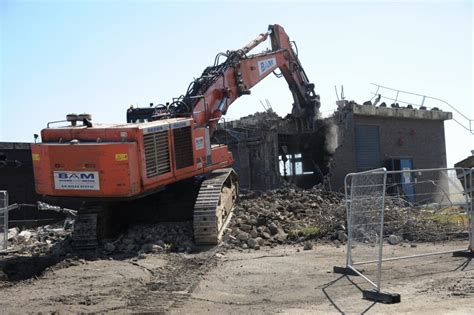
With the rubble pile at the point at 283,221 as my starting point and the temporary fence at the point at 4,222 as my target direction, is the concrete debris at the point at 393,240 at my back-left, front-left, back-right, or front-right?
back-left

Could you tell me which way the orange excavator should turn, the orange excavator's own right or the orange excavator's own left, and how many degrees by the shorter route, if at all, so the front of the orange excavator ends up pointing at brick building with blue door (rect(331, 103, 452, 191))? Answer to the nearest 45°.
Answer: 0° — it already faces it

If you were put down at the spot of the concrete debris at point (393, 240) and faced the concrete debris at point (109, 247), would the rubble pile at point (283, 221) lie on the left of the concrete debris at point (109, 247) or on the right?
right

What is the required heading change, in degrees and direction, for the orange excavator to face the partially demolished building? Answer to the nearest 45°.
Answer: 0° — it already faces it

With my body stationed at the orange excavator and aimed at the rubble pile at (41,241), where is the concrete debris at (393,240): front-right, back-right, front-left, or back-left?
back-left

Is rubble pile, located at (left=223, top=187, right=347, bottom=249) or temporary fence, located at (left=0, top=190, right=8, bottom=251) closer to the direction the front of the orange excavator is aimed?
the rubble pile

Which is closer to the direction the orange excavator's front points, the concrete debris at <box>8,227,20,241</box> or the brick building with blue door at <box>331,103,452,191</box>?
the brick building with blue door

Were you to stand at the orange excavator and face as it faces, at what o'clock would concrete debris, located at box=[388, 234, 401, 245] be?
The concrete debris is roughly at 2 o'clock from the orange excavator.

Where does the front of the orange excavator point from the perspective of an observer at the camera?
facing away from the viewer and to the right of the viewer
